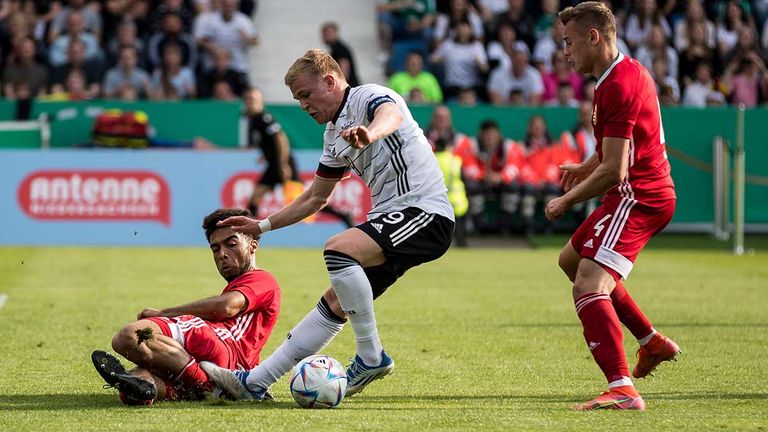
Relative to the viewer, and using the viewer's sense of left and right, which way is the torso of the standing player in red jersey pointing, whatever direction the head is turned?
facing to the left of the viewer

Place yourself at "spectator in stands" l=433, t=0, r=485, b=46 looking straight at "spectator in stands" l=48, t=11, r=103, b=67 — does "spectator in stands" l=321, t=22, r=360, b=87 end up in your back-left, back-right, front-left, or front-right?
front-left

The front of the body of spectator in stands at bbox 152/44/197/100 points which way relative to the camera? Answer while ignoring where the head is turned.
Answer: toward the camera

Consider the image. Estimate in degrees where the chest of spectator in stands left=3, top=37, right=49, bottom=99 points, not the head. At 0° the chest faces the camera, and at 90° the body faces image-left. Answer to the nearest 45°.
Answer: approximately 0°

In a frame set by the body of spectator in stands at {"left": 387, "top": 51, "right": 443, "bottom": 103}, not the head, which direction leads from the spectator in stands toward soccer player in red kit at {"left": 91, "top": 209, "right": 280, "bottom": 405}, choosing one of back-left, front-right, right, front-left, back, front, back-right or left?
front

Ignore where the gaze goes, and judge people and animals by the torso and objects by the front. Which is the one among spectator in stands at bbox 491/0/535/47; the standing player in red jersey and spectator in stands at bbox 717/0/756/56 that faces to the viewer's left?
the standing player in red jersey

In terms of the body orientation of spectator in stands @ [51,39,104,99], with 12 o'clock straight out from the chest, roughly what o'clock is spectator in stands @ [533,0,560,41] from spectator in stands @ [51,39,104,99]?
spectator in stands @ [533,0,560,41] is roughly at 9 o'clock from spectator in stands @ [51,39,104,99].

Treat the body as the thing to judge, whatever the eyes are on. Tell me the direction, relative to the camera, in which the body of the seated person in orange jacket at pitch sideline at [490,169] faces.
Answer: toward the camera

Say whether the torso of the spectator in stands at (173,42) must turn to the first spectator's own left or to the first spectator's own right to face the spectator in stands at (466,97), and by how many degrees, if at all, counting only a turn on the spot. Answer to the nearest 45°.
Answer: approximately 90° to the first spectator's own left

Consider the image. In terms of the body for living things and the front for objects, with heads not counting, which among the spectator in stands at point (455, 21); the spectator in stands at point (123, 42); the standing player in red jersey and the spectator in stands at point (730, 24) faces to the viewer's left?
the standing player in red jersey

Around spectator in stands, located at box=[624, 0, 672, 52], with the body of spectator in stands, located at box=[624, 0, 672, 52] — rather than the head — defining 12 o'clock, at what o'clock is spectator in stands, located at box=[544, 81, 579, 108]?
spectator in stands, located at box=[544, 81, 579, 108] is roughly at 1 o'clock from spectator in stands, located at box=[624, 0, 672, 52].

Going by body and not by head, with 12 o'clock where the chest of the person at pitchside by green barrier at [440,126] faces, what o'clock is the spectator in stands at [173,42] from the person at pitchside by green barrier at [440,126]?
the spectator in stands at [173,42] is roughly at 4 o'clock from the person at pitchside by green barrier at [440,126].

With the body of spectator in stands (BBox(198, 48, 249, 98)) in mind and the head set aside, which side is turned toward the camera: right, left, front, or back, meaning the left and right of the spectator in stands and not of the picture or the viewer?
front

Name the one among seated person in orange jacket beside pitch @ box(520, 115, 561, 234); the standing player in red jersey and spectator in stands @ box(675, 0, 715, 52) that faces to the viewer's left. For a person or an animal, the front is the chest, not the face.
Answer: the standing player in red jersey
